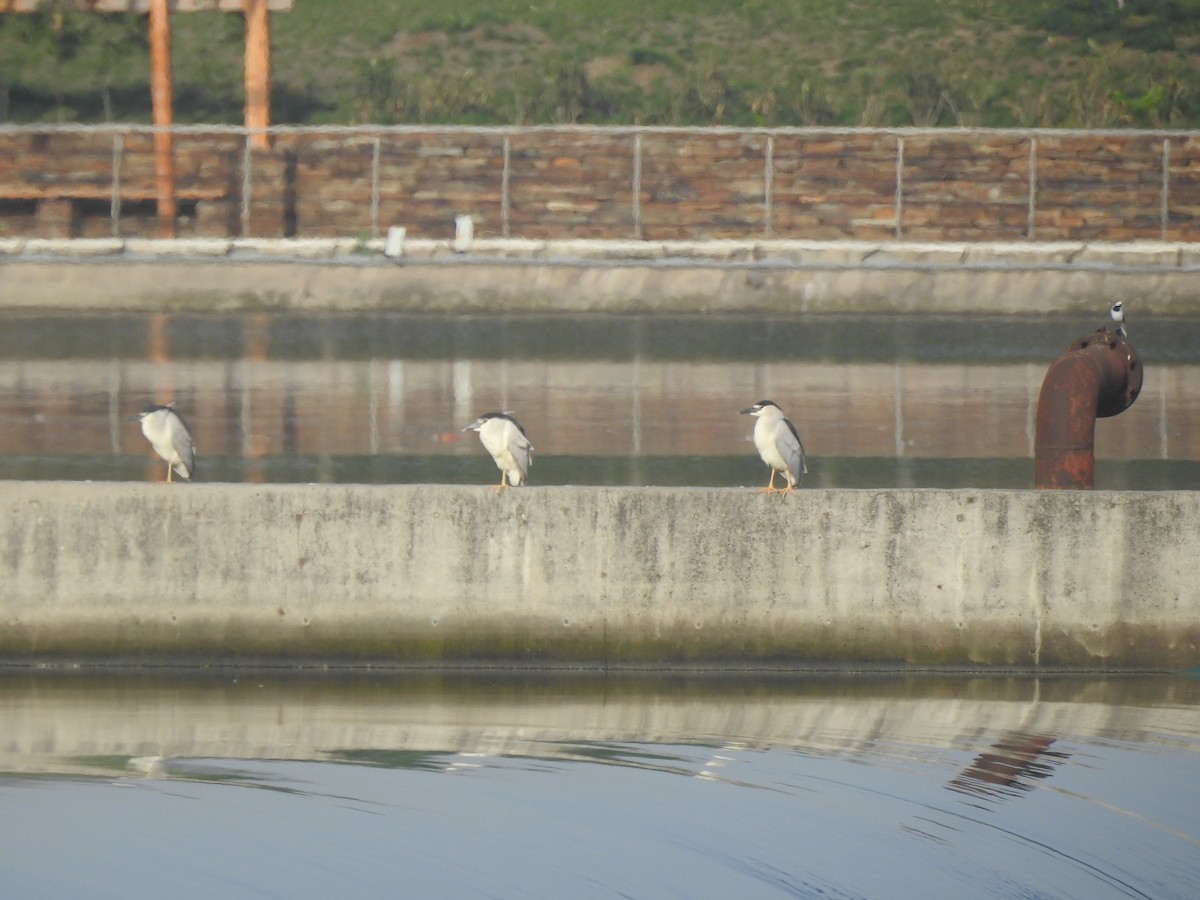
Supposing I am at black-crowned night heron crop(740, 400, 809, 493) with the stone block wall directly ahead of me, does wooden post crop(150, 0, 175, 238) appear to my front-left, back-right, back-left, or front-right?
front-left

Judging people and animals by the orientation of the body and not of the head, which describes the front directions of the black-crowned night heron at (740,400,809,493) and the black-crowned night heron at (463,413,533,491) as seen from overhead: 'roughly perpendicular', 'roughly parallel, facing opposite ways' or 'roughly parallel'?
roughly parallel

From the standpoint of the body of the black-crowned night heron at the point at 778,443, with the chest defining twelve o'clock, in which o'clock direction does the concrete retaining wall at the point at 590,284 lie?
The concrete retaining wall is roughly at 4 o'clock from the black-crowned night heron.

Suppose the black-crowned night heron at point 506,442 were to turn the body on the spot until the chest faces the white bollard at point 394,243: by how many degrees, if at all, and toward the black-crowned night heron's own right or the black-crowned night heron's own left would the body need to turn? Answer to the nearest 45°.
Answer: approximately 135° to the black-crowned night heron's own right

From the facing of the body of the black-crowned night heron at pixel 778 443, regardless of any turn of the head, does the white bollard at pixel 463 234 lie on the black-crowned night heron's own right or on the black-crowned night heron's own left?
on the black-crowned night heron's own right

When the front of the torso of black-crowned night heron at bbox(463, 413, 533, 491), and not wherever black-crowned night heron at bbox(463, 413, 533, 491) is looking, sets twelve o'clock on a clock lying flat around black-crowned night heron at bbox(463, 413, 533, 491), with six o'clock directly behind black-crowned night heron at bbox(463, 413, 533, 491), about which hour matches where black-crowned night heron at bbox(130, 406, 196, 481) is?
black-crowned night heron at bbox(130, 406, 196, 481) is roughly at 2 o'clock from black-crowned night heron at bbox(463, 413, 533, 491).

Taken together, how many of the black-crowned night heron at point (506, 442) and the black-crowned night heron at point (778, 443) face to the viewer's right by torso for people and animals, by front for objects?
0

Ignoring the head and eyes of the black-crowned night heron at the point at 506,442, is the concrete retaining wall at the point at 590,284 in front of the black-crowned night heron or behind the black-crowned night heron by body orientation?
behind

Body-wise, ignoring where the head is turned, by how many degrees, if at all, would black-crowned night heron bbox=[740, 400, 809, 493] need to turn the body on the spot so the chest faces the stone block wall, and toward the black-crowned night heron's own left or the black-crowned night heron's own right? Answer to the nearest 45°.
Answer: approximately 135° to the black-crowned night heron's own right

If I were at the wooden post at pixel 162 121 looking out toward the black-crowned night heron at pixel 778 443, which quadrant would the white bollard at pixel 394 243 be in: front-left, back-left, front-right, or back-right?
front-left

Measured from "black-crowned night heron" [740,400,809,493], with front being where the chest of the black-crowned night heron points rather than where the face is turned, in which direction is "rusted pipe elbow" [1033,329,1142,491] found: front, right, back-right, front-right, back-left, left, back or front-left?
back-left

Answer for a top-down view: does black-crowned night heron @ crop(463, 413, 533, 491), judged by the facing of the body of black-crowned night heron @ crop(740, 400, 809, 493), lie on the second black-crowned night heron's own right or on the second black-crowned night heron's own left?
on the second black-crowned night heron's own right

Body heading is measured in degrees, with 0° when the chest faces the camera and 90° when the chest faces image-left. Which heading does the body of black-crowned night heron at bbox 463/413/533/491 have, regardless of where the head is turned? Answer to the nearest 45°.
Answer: approximately 45°

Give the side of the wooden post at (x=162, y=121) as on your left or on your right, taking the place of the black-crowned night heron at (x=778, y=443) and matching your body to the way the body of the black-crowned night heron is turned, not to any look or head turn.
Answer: on your right

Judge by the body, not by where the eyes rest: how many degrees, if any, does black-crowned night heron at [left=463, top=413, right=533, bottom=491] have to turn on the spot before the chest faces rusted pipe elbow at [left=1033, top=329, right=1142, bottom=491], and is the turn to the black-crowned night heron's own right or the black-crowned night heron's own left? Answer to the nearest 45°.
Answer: approximately 135° to the black-crowned night heron's own left

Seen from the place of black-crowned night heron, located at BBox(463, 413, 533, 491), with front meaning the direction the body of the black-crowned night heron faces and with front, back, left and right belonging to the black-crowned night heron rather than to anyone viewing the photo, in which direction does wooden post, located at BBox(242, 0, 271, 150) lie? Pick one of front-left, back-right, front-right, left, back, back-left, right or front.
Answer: back-right

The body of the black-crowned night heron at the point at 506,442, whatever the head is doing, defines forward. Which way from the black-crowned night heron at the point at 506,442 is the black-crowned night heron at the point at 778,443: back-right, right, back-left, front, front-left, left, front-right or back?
back-left

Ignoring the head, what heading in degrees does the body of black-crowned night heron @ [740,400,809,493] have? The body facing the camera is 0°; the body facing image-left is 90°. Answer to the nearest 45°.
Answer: approximately 45°
